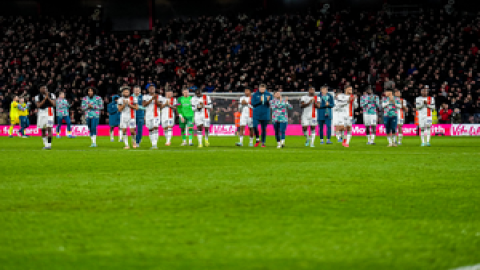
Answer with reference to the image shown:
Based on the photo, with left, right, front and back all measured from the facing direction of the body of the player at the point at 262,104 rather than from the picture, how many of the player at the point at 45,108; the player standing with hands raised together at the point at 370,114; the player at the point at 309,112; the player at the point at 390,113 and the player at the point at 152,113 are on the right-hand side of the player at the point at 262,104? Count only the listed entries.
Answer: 2

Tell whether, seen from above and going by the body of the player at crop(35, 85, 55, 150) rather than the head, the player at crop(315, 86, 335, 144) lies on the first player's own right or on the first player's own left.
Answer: on the first player's own left

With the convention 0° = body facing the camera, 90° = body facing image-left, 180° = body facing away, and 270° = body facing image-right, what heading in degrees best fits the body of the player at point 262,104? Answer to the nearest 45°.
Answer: approximately 0°

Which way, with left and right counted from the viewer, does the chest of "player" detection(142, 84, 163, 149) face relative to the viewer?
facing the viewer

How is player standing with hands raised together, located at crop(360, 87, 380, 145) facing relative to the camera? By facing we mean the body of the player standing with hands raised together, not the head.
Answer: toward the camera

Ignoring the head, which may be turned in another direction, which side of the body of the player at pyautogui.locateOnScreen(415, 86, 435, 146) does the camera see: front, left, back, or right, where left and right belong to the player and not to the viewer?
front

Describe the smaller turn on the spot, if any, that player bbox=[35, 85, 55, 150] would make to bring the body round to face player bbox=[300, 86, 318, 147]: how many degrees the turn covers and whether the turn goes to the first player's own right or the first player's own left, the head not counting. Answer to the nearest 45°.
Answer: approximately 90° to the first player's own left

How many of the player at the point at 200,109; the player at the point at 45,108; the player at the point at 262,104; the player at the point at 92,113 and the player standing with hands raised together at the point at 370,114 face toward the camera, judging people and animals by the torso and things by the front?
5

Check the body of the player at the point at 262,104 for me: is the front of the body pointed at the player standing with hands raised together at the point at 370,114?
no

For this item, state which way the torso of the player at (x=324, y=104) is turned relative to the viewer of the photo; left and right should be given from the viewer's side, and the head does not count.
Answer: facing the viewer

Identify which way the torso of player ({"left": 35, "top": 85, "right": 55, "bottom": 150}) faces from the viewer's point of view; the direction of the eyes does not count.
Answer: toward the camera

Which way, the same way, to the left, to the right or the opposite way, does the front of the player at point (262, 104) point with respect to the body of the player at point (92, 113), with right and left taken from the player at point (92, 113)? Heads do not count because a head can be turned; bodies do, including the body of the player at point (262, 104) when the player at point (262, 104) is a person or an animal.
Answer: the same way

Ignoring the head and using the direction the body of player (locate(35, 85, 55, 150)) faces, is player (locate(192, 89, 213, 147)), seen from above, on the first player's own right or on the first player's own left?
on the first player's own left

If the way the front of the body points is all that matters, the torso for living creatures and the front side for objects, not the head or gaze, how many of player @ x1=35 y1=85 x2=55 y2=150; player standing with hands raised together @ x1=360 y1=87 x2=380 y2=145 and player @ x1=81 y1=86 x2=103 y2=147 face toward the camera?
3

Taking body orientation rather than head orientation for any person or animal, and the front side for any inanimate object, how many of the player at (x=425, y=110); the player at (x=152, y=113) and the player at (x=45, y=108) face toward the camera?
3

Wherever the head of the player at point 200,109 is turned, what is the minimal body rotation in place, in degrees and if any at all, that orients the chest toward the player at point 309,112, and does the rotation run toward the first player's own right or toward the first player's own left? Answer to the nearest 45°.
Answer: approximately 90° to the first player's own left

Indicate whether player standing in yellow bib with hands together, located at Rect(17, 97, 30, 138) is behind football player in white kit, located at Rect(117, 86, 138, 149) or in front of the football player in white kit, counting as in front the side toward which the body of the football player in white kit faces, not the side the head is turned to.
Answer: behind
